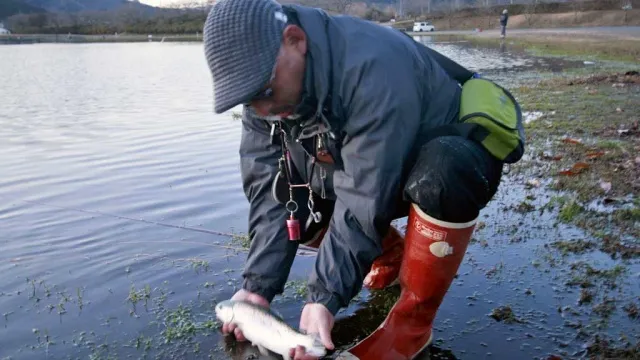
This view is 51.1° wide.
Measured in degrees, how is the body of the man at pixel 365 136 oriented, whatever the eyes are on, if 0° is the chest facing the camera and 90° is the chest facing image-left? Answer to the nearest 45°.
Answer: approximately 45°

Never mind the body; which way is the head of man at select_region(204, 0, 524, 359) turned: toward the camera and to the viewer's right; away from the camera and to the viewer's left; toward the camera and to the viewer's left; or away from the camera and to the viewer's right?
toward the camera and to the viewer's left
